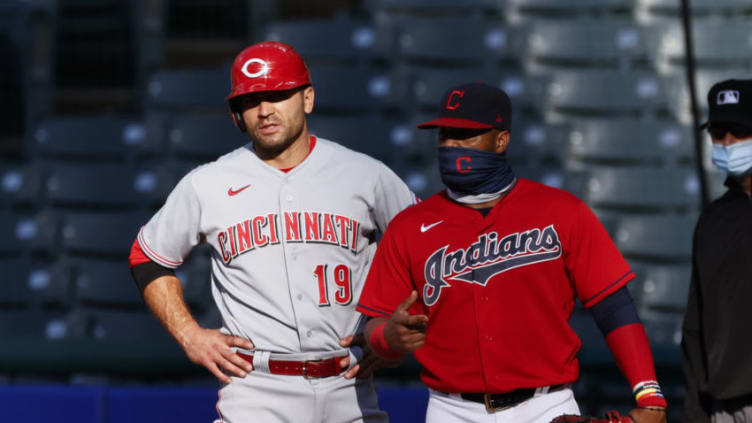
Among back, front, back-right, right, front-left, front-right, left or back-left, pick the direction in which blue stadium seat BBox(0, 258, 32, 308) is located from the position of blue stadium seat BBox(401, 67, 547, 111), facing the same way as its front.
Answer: right

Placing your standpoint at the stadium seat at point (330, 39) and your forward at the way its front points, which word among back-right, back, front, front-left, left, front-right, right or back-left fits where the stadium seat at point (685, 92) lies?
left

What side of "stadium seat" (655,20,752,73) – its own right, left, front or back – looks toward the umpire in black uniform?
front

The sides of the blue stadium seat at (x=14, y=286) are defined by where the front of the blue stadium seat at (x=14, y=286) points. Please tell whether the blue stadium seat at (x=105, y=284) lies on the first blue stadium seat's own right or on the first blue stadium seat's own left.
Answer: on the first blue stadium seat's own left

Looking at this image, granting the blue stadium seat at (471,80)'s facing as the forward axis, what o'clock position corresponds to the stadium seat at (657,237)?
The stadium seat is roughly at 10 o'clock from the blue stadium seat.

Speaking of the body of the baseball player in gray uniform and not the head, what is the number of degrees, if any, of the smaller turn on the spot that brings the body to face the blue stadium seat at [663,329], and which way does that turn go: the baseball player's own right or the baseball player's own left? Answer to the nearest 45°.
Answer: approximately 135° to the baseball player's own left

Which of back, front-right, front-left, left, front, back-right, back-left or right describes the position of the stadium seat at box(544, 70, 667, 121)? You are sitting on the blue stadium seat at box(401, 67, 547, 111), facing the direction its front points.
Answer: left

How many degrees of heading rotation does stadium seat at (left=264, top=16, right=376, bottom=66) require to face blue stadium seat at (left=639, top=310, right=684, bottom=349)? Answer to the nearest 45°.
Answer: approximately 45° to its left

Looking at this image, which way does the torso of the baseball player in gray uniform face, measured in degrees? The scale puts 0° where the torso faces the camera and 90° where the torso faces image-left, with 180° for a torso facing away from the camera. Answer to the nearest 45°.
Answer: approximately 0°

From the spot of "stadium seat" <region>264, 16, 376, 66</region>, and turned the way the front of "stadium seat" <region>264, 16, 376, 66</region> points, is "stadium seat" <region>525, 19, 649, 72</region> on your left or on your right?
on your left

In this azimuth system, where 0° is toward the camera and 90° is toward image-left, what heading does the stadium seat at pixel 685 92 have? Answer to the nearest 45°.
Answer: approximately 0°
